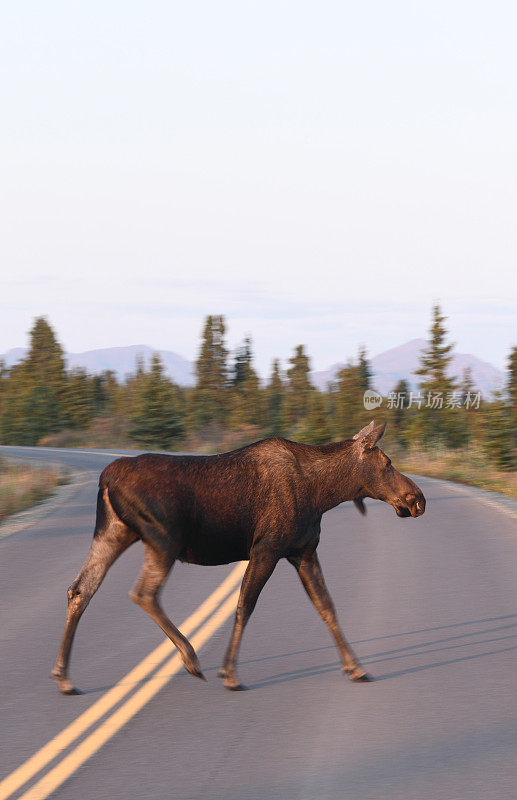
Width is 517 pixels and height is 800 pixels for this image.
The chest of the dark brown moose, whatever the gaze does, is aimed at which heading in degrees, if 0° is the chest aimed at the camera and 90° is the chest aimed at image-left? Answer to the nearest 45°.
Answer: approximately 270°
